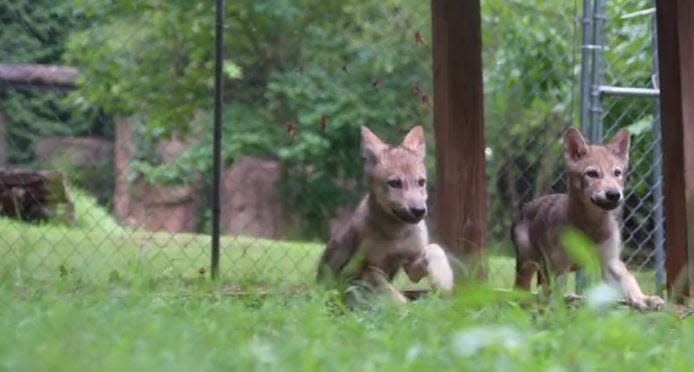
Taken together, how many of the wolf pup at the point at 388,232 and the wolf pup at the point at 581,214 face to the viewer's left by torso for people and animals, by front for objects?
0

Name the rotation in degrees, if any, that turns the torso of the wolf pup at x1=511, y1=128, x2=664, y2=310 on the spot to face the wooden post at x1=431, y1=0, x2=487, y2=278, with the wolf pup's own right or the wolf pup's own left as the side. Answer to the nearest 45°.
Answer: approximately 90° to the wolf pup's own right

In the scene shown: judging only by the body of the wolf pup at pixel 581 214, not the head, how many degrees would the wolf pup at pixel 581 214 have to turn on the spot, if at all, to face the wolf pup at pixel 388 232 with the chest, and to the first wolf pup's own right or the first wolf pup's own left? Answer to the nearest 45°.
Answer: approximately 90° to the first wolf pup's own right

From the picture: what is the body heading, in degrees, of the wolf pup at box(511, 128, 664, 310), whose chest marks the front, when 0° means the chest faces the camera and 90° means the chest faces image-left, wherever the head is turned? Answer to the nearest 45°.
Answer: approximately 315°

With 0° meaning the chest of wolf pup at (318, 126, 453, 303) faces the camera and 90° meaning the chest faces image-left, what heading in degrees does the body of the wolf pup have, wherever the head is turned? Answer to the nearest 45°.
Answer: approximately 315°

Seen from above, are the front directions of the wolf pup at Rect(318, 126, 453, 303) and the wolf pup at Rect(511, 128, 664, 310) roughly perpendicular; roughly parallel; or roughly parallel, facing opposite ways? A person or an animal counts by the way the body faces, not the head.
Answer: roughly parallel

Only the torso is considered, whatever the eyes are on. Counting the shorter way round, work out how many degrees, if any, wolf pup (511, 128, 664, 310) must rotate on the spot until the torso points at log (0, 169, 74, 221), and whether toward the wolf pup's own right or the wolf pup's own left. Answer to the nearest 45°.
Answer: approximately 135° to the wolf pup's own right
